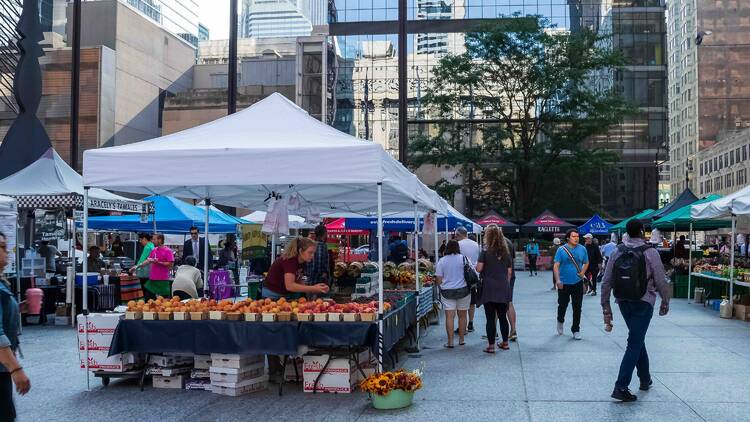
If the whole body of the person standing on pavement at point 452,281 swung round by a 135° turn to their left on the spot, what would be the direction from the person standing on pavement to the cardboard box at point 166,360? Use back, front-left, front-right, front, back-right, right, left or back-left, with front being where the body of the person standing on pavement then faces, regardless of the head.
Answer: front

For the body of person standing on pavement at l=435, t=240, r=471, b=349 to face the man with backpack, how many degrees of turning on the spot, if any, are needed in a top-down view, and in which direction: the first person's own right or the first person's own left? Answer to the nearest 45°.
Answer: approximately 135° to the first person's own right

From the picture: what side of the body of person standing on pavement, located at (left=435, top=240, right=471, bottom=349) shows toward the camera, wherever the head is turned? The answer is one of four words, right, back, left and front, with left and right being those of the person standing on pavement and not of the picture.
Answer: back

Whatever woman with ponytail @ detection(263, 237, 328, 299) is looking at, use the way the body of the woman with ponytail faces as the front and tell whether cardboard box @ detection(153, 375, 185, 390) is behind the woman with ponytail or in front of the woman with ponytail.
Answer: behind

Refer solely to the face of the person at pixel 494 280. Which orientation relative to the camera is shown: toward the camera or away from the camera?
away from the camera

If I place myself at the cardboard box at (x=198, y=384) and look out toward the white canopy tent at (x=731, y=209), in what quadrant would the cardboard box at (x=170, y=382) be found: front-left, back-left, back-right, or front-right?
back-left

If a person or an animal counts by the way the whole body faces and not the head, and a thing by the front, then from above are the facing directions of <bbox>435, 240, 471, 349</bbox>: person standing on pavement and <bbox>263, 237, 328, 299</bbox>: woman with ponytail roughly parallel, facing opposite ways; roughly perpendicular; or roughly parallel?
roughly perpendicular

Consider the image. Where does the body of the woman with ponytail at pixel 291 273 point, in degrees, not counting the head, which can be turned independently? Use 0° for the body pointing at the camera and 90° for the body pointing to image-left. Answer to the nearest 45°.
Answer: approximately 270°

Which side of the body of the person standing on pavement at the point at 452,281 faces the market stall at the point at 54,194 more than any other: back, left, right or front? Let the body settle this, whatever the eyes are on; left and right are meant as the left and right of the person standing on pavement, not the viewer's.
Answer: left
